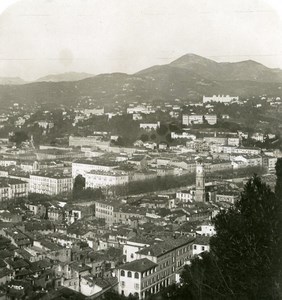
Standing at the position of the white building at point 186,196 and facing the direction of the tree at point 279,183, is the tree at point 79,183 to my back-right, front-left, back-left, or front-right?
back-right
